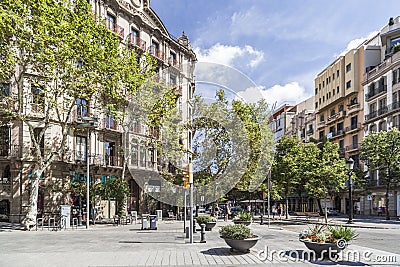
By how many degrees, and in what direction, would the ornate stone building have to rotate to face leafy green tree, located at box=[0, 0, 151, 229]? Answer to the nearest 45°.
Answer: approximately 45° to its right

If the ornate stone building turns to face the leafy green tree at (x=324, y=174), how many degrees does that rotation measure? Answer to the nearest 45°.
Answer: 0° — it already faces it

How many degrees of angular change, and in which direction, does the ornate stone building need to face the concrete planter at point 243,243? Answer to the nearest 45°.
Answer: approximately 45° to its right

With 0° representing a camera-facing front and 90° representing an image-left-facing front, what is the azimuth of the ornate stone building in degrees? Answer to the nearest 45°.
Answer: approximately 315°
